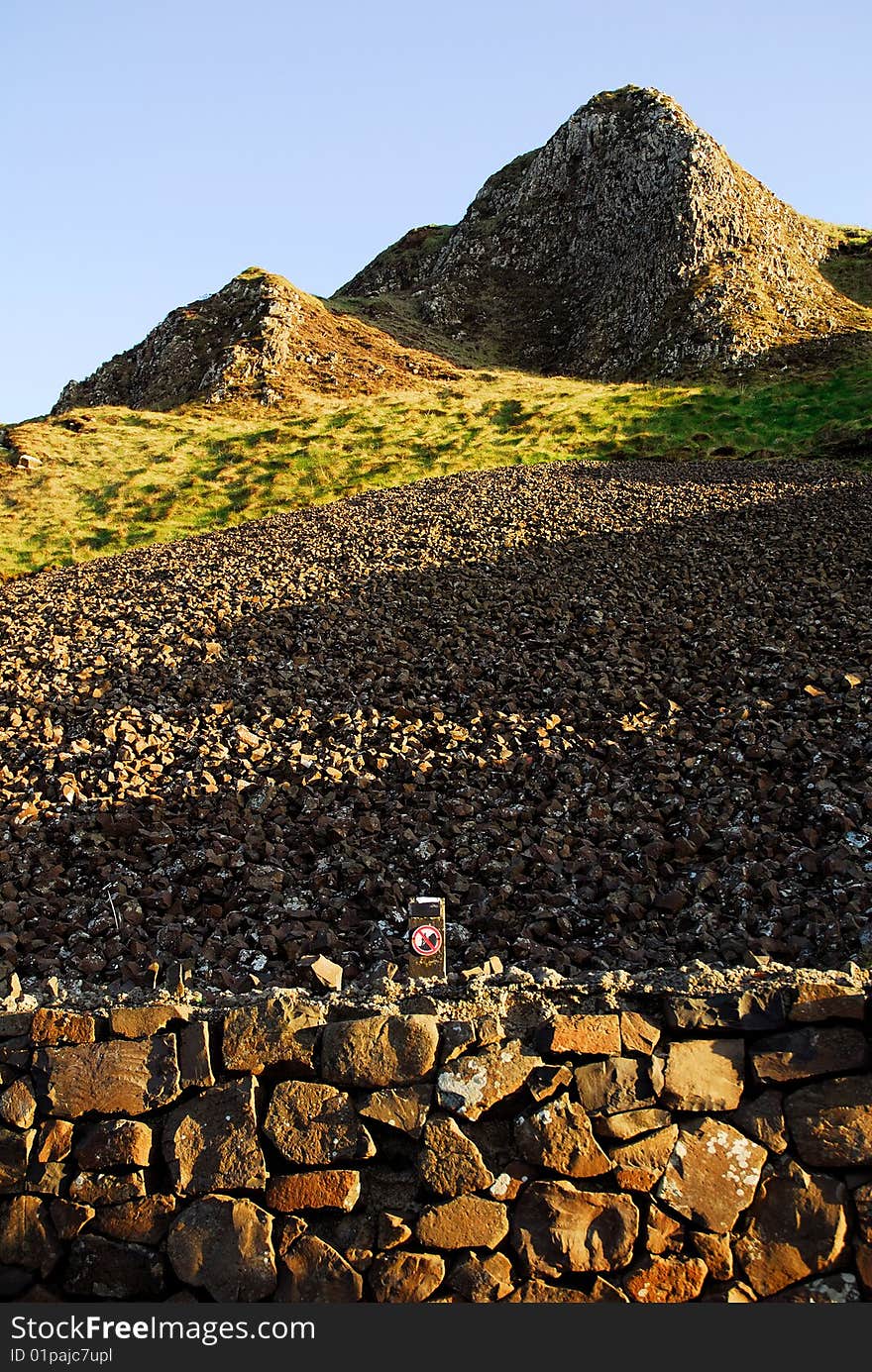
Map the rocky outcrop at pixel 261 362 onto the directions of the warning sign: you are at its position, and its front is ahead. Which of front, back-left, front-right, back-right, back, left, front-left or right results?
back

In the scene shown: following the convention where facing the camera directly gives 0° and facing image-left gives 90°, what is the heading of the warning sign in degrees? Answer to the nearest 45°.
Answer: approximately 0°
